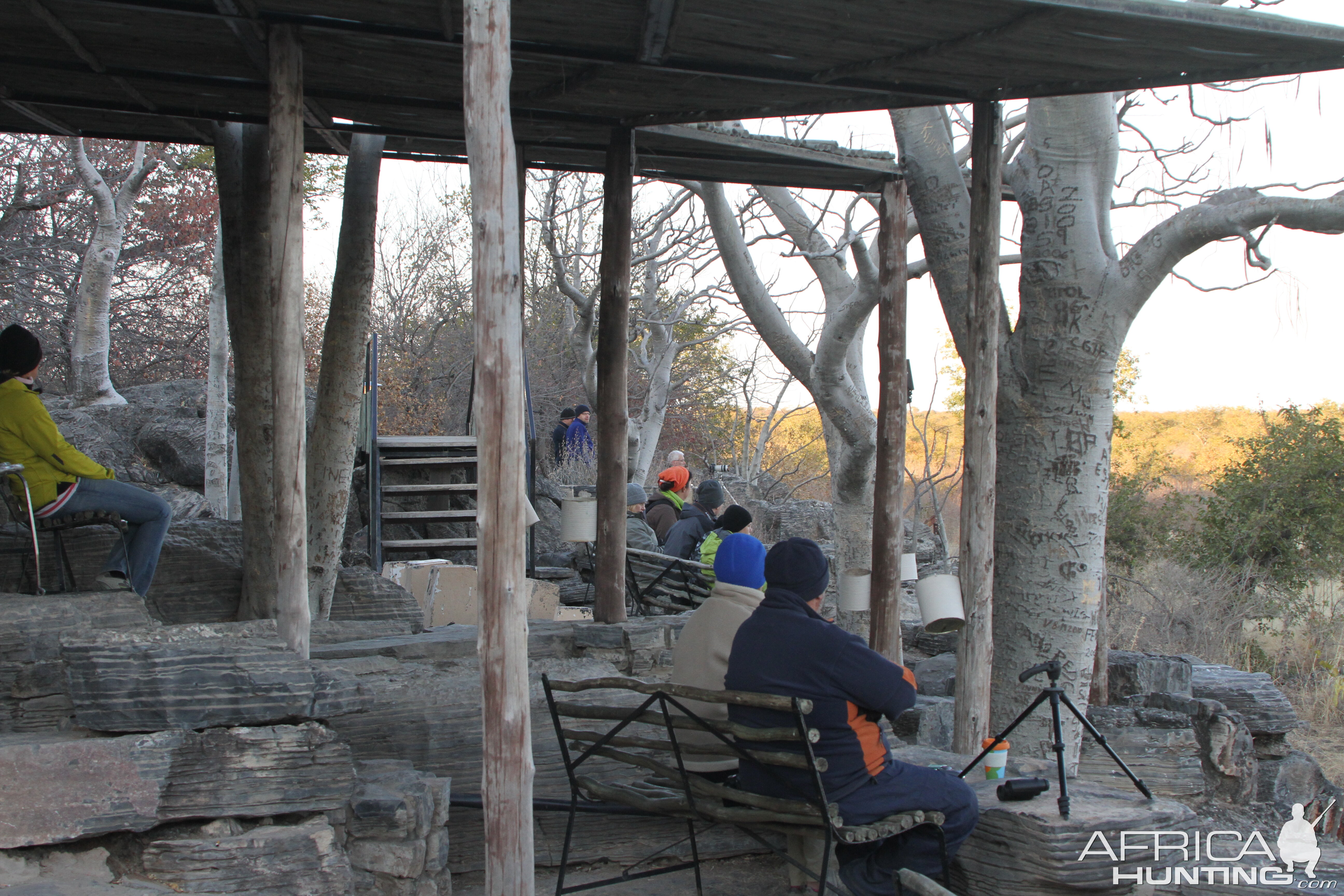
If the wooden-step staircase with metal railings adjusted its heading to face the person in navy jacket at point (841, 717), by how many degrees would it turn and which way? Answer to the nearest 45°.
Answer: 0° — it already faces them

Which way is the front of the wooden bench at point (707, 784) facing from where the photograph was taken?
facing away from the viewer and to the right of the viewer

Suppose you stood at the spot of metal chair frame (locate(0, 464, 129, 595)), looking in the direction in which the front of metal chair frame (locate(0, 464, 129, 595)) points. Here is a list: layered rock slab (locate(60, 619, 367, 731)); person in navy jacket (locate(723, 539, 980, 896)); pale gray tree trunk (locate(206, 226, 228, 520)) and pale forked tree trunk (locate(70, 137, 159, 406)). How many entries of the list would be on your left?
2

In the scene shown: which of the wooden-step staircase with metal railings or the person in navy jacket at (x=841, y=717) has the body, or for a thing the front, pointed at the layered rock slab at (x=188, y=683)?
the wooden-step staircase with metal railings

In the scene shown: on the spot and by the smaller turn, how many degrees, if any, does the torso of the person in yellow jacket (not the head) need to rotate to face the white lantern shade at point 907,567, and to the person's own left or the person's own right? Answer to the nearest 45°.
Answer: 0° — they already face it

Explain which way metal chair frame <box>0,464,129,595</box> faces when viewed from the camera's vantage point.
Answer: facing to the right of the viewer

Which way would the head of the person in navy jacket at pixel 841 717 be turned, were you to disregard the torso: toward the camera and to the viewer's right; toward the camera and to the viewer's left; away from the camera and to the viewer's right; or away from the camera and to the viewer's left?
away from the camera and to the viewer's right
